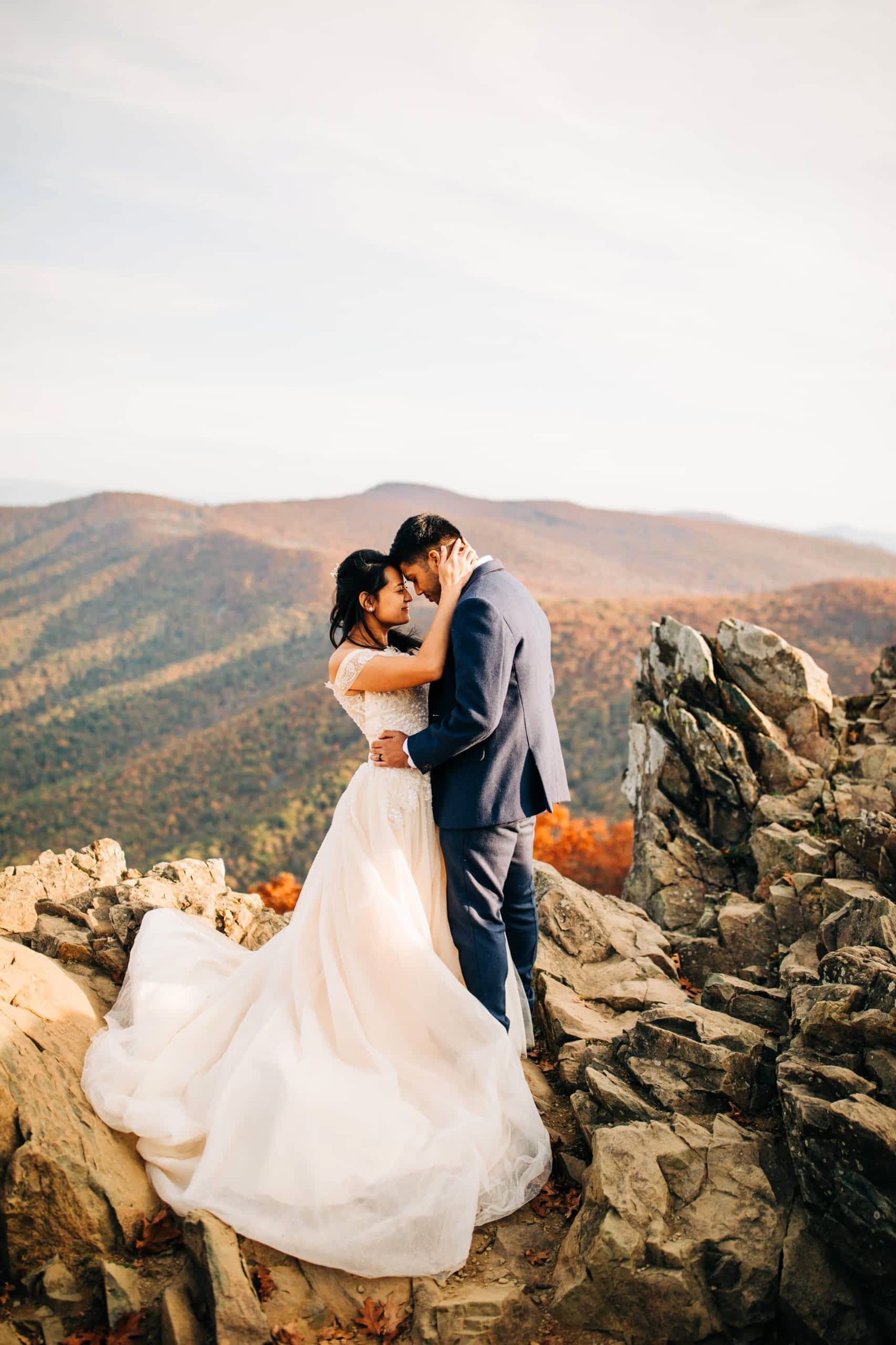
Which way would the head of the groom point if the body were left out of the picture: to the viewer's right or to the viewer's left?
to the viewer's left

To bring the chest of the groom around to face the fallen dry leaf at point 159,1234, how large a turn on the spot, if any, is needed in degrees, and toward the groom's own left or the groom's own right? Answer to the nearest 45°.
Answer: approximately 45° to the groom's own left

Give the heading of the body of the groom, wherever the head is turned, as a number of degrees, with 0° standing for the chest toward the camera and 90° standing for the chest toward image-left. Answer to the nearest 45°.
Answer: approximately 90°

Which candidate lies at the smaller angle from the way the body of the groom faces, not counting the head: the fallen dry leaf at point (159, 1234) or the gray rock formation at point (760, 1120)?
the fallen dry leaf

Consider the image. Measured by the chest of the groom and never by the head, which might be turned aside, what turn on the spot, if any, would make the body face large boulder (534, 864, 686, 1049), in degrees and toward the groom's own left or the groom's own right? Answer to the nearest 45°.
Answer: approximately 135° to the groom's own right

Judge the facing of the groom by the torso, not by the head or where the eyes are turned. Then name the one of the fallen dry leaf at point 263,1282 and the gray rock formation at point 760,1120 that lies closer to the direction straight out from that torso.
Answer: the fallen dry leaf

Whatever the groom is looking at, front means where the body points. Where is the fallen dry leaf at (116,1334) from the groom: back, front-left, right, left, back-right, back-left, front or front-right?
front-left

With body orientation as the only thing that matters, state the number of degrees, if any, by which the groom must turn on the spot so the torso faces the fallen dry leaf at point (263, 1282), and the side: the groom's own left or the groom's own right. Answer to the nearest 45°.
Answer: approximately 45° to the groom's own left

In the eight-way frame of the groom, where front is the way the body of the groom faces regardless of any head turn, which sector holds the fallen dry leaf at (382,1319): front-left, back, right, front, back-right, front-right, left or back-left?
left

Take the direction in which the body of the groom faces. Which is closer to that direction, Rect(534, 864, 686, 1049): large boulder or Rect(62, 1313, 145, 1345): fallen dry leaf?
the fallen dry leaf
